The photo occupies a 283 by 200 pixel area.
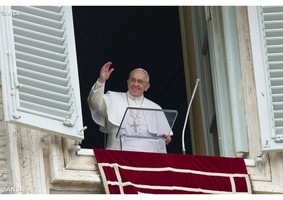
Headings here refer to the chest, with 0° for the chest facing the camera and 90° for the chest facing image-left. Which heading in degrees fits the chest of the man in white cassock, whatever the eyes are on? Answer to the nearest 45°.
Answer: approximately 0°

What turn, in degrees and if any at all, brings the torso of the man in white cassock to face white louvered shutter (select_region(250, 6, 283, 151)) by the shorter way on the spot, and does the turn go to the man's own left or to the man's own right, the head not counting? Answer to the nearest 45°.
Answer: approximately 90° to the man's own left
